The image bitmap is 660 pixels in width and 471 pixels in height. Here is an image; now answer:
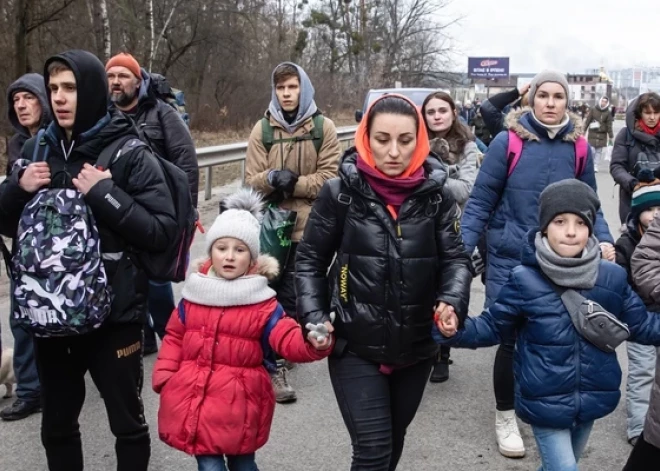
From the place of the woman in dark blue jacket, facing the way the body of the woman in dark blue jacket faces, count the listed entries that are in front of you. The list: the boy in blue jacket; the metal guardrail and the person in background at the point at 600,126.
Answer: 1

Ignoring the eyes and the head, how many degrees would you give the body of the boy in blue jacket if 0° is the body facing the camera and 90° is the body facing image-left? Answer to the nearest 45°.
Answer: approximately 0°

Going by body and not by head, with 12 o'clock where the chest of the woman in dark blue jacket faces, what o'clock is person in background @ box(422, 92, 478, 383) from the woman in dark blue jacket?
The person in background is roughly at 5 o'clock from the woman in dark blue jacket.

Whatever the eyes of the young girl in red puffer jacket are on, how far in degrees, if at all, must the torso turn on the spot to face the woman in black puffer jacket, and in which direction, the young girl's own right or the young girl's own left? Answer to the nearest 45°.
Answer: approximately 90° to the young girl's own left

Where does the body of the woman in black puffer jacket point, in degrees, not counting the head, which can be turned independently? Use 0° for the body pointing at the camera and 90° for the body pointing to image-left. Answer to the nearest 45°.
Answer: approximately 0°

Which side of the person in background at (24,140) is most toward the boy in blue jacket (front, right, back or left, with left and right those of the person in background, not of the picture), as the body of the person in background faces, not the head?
left

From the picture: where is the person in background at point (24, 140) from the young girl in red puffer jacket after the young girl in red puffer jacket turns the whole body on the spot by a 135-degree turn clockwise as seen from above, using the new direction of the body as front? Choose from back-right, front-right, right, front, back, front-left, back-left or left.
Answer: front

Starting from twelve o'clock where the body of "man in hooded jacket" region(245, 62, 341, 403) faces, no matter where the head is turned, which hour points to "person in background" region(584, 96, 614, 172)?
The person in background is roughly at 7 o'clock from the man in hooded jacket.

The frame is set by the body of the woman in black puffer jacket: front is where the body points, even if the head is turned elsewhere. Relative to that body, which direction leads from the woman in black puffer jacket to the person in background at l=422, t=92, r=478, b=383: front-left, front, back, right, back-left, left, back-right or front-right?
back

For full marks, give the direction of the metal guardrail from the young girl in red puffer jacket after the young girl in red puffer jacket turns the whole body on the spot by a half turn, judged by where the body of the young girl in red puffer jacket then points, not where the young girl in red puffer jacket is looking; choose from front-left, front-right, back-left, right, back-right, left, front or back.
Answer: front

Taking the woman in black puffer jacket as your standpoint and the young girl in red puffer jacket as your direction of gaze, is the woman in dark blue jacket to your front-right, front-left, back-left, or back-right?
back-right

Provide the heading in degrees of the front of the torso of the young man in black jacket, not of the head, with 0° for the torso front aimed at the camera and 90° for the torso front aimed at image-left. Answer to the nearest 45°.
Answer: approximately 45°

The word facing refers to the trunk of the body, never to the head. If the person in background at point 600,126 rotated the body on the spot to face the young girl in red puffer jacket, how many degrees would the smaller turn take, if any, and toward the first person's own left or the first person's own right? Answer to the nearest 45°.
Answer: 0° — they already face them
